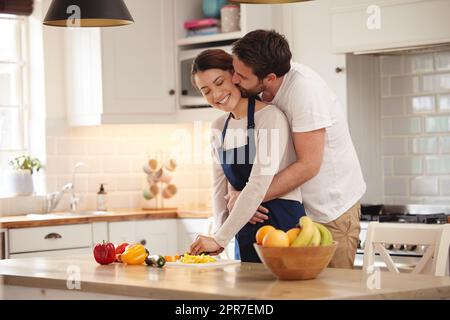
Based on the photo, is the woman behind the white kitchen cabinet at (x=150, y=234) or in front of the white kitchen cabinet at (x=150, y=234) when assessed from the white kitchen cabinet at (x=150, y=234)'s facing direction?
in front

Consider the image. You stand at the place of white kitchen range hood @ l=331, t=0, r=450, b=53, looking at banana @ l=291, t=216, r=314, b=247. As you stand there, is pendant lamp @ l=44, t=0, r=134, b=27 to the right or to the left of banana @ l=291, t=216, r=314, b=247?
right

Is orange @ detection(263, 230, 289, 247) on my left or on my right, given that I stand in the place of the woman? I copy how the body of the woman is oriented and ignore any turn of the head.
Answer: on my left

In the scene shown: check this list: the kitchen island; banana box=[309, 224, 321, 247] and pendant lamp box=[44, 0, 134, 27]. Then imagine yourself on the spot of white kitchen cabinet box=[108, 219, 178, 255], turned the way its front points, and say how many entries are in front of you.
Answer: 3

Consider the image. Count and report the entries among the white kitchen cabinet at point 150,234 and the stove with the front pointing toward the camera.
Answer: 2

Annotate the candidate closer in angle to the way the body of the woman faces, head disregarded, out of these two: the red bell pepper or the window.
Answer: the red bell pepper

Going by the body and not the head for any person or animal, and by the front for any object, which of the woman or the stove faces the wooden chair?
the stove

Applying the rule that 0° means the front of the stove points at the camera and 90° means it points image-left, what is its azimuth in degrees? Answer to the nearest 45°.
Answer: approximately 0°

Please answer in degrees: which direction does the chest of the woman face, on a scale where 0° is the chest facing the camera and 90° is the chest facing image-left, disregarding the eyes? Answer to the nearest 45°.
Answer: approximately 45°

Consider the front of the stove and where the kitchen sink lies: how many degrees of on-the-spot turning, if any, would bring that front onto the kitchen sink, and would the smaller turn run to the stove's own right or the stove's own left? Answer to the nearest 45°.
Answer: approximately 90° to the stove's own right

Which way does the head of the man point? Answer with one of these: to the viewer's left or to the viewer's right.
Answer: to the viewer's left

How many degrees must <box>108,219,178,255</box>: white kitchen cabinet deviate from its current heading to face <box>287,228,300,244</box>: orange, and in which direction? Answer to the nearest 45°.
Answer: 0° — it already faces it

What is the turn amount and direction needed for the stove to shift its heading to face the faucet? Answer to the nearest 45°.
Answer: approximately 90° to its right
